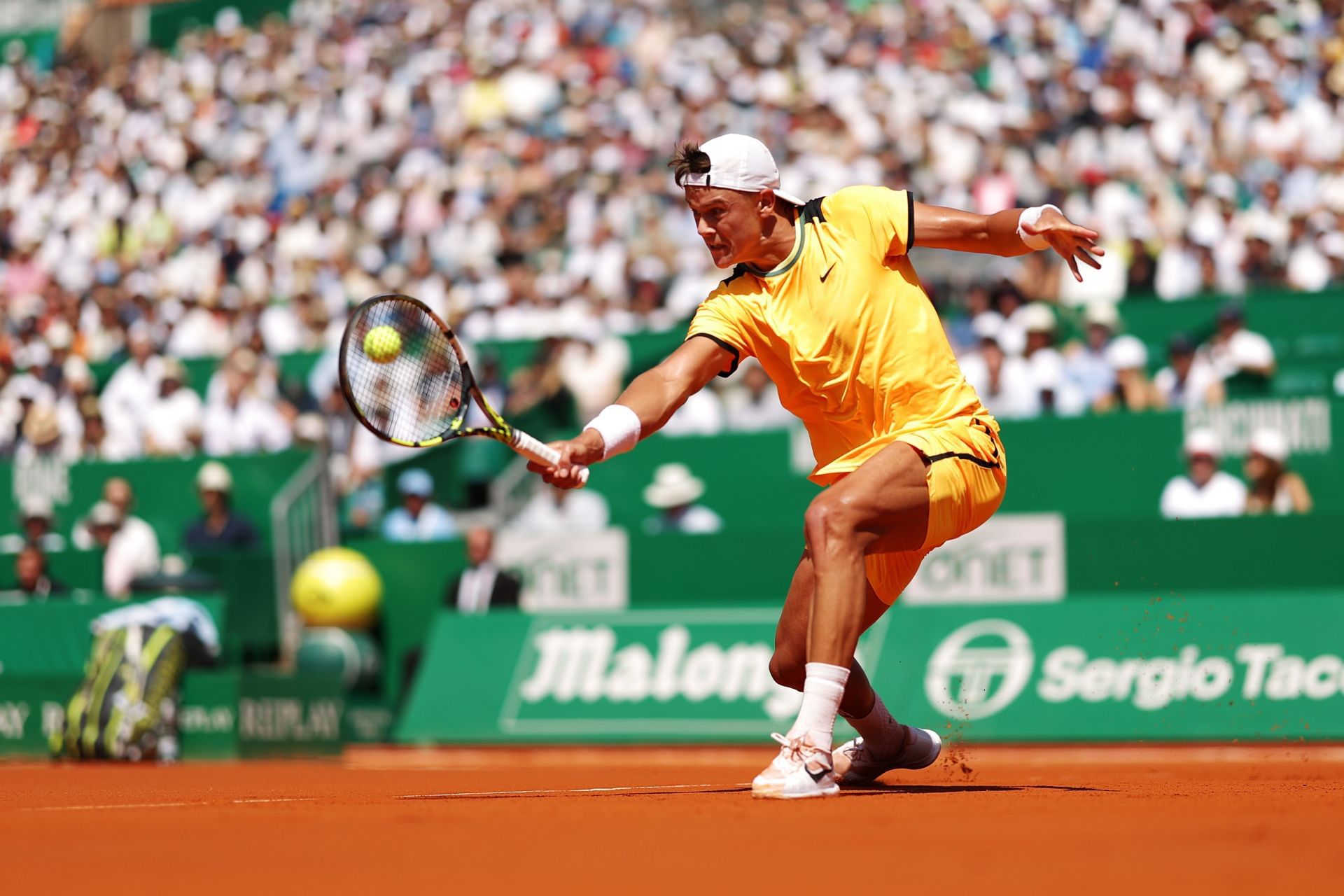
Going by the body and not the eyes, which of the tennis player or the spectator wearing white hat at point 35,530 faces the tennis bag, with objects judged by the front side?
the spectator wearing white hat

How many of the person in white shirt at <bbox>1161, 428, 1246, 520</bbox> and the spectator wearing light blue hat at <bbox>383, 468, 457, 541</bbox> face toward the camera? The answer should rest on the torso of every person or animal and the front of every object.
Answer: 2

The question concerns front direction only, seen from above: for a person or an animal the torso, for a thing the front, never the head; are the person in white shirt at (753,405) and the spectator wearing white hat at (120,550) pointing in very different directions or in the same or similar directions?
same or similar directions

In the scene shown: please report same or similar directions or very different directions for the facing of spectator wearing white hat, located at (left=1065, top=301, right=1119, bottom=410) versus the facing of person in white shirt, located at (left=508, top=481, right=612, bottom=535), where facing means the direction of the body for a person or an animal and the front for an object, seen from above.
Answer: same or similar directions

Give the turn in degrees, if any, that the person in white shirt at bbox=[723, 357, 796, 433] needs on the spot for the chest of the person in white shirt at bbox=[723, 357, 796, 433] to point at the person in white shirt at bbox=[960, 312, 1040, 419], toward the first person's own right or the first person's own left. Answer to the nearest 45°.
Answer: approximately 45° to the first person's own left

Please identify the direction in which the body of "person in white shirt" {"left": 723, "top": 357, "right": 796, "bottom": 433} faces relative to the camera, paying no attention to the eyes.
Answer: toward the camera

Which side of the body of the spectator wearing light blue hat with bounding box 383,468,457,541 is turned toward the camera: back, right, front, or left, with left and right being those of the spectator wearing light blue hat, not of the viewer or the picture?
front

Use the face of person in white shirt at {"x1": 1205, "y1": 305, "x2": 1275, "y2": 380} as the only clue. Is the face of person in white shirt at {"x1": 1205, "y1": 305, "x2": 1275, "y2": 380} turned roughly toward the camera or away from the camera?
toward the camera

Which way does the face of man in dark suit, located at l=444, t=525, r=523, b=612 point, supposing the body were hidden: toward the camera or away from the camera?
toward the camera

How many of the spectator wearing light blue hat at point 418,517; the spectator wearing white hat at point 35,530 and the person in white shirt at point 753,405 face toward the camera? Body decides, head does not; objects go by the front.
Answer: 3

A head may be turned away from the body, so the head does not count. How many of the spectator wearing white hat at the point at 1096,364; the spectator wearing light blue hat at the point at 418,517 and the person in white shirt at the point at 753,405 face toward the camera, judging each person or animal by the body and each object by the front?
3

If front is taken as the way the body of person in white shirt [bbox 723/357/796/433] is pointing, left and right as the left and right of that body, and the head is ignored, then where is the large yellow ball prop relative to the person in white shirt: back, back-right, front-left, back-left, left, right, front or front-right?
front-right

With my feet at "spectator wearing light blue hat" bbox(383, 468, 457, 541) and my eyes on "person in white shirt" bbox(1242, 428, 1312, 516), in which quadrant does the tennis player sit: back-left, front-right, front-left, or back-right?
front-right

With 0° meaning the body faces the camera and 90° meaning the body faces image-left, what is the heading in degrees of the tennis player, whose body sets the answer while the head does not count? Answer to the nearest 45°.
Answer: approximately 45°

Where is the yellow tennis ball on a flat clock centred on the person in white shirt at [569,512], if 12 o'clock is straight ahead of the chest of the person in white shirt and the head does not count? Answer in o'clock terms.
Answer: The yellow tennis ball is roughly at 12 o'clock from the person in white shirt.

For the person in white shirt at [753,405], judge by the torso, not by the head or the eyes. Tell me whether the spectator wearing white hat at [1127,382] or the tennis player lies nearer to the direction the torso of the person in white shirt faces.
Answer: the tennis player

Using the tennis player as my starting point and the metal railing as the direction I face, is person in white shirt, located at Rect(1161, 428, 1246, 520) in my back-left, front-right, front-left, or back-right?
front-right

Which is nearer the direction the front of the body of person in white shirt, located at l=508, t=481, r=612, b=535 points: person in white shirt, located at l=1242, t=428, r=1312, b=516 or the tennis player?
the tennis player

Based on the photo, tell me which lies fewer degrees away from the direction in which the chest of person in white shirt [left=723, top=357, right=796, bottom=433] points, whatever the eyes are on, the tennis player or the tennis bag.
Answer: the tennis player

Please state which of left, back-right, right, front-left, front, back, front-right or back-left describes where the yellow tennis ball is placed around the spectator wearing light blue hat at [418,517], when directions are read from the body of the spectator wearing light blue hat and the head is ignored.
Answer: front
